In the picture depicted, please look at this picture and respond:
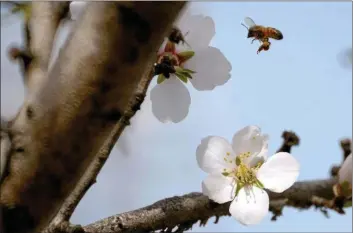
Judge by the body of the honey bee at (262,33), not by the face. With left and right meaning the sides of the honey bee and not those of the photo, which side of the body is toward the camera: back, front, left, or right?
left

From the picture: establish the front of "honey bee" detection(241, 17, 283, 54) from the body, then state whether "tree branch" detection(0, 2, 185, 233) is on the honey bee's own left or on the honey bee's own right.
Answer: on the honey bee's own left
